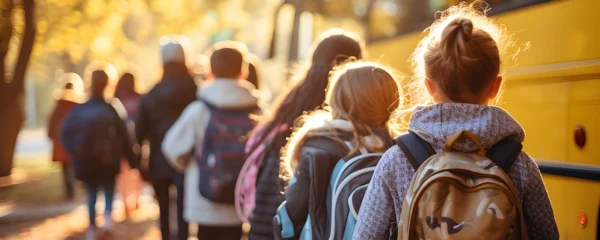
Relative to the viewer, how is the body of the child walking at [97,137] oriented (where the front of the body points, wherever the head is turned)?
away from the camera

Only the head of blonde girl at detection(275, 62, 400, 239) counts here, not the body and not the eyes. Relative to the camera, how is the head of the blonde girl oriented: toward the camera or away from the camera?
away from the camera

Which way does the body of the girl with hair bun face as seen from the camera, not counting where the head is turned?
away from the camera

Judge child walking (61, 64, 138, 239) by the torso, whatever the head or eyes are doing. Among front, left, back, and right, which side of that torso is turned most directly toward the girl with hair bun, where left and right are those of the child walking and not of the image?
back

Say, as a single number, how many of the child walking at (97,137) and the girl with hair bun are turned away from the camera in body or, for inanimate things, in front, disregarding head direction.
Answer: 2
